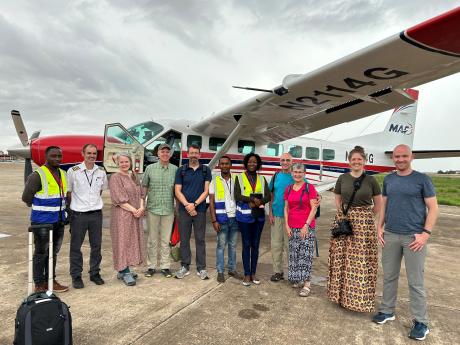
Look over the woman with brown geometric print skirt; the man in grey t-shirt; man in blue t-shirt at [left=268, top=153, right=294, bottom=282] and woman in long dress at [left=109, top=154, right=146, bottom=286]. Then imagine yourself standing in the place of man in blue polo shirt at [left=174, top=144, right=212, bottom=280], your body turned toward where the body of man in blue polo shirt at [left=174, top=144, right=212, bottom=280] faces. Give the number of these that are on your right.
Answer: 1

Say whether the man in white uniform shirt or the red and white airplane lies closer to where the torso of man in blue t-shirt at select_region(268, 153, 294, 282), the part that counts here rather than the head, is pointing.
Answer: the man in white uniform shirt

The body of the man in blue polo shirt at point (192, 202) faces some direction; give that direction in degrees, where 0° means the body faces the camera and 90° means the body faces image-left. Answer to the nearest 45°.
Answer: approximately 0°

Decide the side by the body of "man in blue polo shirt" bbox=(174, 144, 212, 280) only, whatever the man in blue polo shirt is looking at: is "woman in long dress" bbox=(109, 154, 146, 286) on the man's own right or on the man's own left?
on the man's own right

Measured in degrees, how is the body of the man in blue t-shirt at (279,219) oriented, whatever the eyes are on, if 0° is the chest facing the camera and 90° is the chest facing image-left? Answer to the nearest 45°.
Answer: approximately 0°

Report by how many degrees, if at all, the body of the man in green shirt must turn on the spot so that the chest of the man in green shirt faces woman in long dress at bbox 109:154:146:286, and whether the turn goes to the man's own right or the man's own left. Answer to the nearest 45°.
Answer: approximately 45° to the man's own right

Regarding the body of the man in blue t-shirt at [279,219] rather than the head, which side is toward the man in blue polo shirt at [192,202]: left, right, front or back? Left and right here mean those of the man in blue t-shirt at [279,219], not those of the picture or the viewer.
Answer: right

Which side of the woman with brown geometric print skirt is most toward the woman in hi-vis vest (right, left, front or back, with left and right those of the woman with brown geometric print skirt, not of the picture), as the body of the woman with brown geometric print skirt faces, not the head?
right

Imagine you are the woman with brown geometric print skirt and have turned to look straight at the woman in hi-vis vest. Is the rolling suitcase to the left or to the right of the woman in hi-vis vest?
left
